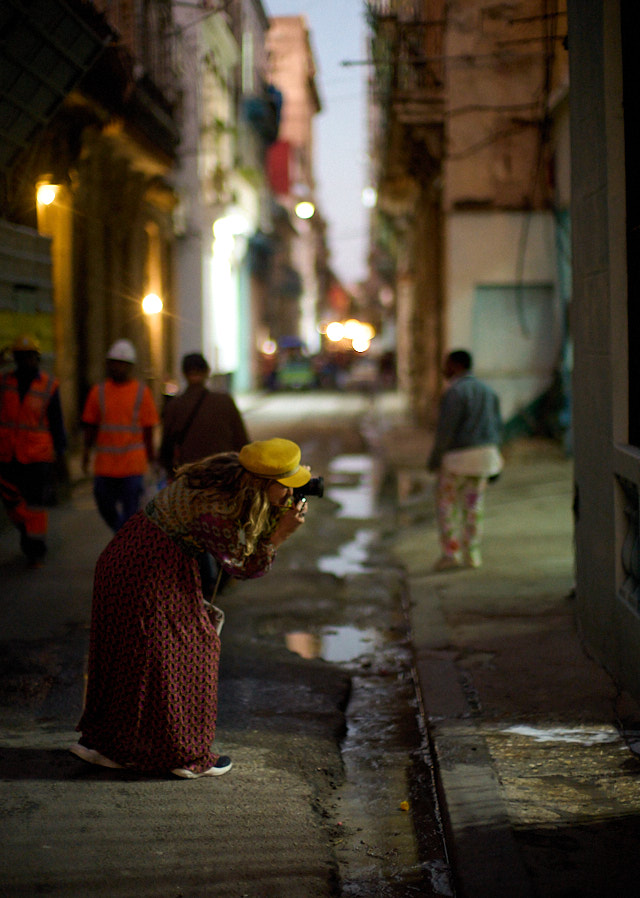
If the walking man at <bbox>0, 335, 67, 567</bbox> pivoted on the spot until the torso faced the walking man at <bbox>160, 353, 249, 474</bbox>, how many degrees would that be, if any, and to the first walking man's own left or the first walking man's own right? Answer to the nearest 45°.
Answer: approximately 45° to the first walking man's own left

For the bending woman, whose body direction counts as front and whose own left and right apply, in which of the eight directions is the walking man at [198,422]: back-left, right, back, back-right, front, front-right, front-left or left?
left

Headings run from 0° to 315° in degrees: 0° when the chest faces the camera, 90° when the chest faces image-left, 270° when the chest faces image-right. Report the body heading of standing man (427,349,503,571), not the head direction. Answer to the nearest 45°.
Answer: approximately 135°

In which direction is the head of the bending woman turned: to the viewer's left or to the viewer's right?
to the viewer's right

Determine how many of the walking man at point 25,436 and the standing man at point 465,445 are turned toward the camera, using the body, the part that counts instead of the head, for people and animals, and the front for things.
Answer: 1

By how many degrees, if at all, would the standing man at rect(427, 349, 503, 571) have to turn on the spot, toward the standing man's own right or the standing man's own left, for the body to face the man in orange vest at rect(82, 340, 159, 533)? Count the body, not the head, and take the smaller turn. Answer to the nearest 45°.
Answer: approximately 45° to the standing man's own left

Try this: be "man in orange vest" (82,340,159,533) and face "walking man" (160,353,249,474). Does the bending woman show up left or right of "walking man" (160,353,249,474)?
right

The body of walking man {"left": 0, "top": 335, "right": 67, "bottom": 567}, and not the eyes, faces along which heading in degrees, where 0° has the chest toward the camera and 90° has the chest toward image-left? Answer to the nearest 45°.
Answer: approximately 0°

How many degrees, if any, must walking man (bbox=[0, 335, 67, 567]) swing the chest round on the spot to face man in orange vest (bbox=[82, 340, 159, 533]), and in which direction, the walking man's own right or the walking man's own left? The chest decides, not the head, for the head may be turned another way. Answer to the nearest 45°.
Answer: approximately 45° to the walking man's own left

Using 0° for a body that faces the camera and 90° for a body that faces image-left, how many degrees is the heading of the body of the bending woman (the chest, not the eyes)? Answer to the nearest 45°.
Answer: approximately 270°

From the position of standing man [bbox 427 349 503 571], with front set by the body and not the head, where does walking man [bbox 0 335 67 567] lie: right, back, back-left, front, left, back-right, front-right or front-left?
front-left

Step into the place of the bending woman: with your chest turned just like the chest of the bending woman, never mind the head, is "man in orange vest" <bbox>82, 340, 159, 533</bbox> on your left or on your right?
on your left
